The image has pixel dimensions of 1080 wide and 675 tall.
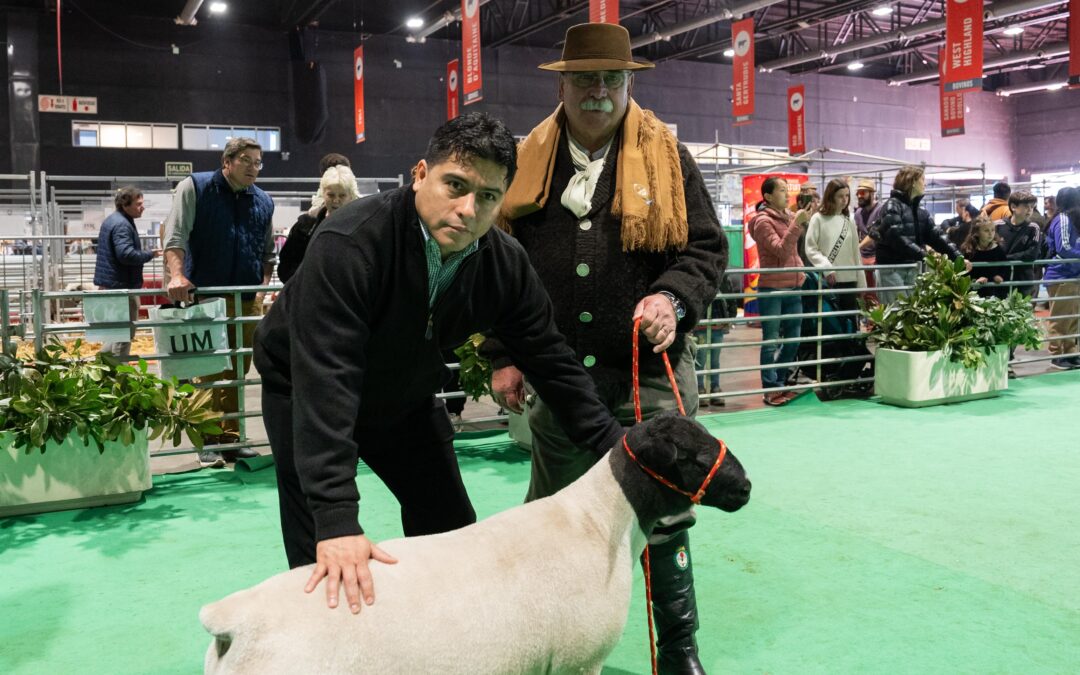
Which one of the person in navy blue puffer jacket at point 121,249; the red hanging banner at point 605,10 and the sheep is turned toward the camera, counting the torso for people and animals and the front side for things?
the red hanging banner

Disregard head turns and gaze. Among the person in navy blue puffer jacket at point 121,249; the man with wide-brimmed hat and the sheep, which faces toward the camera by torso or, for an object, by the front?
the man with wide-brimmed hat

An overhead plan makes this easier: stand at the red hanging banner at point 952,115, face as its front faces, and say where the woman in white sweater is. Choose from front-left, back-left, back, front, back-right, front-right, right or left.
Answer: front

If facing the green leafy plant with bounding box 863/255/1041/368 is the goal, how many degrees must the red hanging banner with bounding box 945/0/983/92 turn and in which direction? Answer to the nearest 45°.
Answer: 0° — it already faces it

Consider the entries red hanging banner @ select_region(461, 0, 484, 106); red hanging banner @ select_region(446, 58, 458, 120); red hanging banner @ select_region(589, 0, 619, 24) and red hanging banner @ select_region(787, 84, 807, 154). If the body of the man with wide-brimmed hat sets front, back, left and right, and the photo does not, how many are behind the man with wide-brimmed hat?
4

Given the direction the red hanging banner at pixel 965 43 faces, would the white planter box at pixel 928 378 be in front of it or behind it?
in front

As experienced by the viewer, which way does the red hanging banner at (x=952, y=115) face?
facing the viewer

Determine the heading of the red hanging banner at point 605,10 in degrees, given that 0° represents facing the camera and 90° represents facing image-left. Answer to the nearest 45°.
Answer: approximately 0°

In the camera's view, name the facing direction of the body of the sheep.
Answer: to the viewer's right

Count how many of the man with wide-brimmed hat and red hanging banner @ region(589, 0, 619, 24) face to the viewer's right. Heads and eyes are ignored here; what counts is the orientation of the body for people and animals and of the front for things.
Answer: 0

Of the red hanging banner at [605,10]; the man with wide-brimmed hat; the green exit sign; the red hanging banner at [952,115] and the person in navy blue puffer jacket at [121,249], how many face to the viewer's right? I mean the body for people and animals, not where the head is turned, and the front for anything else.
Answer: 1

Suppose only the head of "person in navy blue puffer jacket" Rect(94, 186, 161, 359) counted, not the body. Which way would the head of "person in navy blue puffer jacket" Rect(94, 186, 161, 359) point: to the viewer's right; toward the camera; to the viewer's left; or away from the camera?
to the viewer's right

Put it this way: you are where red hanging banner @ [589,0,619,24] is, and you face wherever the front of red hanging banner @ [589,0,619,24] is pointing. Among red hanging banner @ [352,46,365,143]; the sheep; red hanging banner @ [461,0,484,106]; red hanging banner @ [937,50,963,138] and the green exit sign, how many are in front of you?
1

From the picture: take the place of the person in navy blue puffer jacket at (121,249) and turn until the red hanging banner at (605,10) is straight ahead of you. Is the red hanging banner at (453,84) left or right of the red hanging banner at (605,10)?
left

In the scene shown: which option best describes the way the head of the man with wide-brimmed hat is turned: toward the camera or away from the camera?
toward the camera

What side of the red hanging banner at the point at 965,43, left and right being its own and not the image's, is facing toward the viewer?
front

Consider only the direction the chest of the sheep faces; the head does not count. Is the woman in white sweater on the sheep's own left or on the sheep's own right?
on the sheep's own left

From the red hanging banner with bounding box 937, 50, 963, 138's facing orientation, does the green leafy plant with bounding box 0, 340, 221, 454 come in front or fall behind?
in front

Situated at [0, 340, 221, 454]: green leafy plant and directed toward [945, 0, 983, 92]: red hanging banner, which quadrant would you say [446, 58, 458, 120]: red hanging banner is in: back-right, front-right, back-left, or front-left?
front-left
